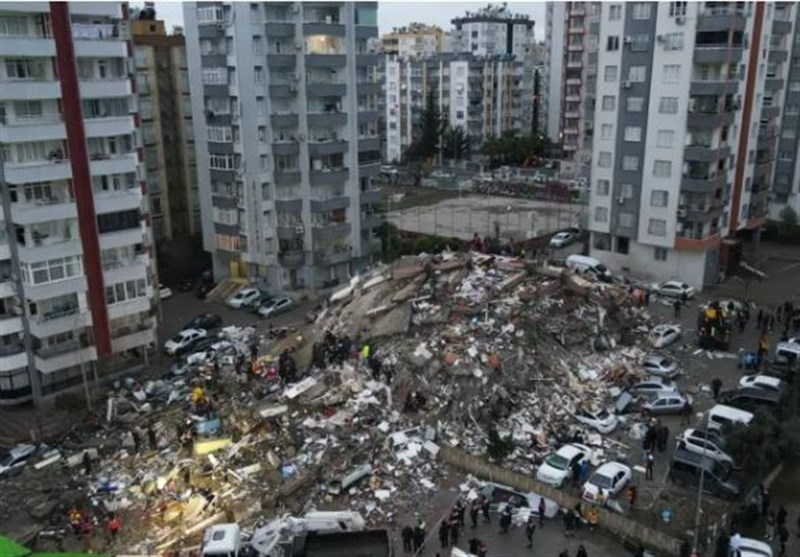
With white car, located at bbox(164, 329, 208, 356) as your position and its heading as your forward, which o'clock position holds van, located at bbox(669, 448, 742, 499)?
The van is roughly at 9 o'clock from the white car.

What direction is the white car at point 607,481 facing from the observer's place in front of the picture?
facing the viewer and to the left of the viewer

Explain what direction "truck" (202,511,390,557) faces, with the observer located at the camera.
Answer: facing to the left of the viewer

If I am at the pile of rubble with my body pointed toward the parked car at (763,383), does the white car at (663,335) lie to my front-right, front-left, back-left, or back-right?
front-left

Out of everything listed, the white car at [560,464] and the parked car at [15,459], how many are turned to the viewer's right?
0

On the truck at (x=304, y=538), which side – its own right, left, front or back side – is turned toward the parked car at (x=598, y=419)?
back

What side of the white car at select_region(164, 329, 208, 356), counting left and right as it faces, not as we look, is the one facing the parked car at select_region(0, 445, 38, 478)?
front

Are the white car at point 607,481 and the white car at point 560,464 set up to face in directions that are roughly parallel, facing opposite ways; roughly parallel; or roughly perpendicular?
roughly parallel
